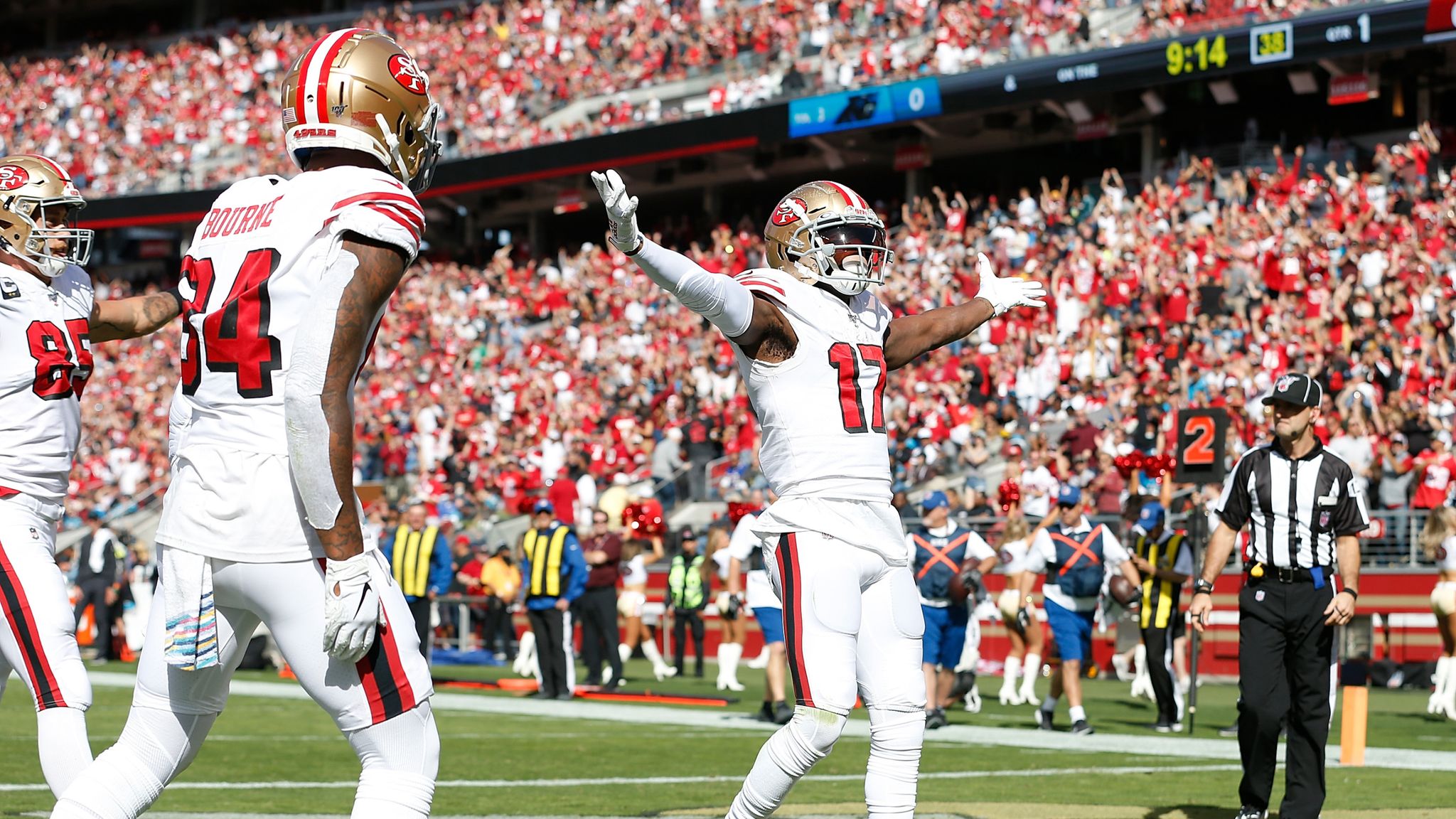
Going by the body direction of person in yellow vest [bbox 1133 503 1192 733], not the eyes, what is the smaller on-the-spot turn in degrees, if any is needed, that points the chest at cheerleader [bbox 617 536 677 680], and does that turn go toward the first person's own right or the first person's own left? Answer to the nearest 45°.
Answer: approximately 90° to the first person's own right

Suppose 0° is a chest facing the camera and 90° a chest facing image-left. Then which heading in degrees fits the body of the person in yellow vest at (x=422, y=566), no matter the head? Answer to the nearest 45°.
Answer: approximately 0°

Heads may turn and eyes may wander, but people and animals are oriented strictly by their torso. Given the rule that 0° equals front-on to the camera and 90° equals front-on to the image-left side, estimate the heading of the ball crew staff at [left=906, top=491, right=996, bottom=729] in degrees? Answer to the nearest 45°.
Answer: approximately 0°

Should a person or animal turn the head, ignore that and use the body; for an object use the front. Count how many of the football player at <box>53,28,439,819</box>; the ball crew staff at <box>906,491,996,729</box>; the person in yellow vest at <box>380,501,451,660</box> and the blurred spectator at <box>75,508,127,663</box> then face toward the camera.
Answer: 3

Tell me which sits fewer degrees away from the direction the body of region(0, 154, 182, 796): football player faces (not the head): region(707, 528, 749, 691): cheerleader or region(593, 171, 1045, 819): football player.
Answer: the football player

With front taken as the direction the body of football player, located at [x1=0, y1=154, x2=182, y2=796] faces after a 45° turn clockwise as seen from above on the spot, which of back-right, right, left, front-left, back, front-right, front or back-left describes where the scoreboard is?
back-left

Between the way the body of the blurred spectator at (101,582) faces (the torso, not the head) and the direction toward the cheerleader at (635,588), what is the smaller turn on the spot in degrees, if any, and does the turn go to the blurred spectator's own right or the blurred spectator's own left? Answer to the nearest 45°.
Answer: approximately 90° to the blurred spectator's own left

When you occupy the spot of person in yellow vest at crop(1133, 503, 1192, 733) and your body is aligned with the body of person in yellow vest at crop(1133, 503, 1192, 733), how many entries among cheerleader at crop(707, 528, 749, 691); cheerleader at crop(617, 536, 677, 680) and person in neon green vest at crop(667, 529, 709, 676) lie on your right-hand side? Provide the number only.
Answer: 3
